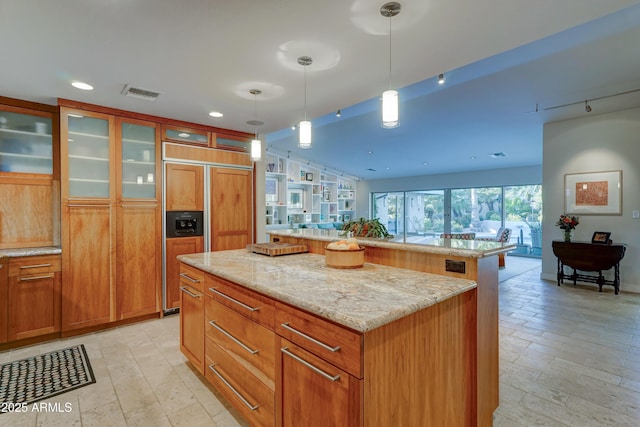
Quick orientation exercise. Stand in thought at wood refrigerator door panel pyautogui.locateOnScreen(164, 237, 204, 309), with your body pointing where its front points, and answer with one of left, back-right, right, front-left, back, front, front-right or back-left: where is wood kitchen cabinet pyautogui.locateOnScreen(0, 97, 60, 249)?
right

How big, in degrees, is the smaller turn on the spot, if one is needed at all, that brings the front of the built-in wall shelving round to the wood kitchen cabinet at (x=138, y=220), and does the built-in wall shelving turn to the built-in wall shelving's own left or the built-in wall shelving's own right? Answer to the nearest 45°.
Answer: approximately 45° to the built-in wall shelving's own right

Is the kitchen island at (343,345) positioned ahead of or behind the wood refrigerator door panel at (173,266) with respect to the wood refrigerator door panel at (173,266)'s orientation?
ahead

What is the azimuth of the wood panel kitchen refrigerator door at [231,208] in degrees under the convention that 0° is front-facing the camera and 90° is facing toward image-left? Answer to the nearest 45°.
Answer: approximately 315°

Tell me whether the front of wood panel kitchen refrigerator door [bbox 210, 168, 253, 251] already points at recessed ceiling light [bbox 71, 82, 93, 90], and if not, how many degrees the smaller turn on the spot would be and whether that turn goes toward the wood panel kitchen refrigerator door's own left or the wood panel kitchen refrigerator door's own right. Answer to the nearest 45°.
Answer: approximately 90° to the wood panel kitchen refrigerator door's own right

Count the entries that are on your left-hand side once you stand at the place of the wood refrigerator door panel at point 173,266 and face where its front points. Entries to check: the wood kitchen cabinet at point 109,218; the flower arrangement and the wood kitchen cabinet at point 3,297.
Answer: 1

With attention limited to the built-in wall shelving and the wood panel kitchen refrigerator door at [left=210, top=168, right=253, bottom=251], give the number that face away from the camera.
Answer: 0

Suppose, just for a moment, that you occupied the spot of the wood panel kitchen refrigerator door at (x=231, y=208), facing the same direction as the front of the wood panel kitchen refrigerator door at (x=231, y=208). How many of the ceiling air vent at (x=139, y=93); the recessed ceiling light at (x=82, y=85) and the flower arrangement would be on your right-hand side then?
2

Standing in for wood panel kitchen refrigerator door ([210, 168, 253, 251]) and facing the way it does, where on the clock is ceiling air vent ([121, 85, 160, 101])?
The ceiling air vent is roughly at 3 o'clock from the wood panel kitchen refrigerator door.

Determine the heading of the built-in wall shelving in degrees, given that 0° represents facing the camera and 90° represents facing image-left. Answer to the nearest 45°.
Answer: approximately 315°

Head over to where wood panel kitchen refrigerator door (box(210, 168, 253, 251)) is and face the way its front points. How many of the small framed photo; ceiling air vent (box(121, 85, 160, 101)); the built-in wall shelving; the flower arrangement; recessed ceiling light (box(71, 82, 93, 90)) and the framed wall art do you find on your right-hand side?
2

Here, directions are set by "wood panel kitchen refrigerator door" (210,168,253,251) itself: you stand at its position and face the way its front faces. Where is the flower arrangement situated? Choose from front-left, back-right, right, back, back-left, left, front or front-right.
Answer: front-left
